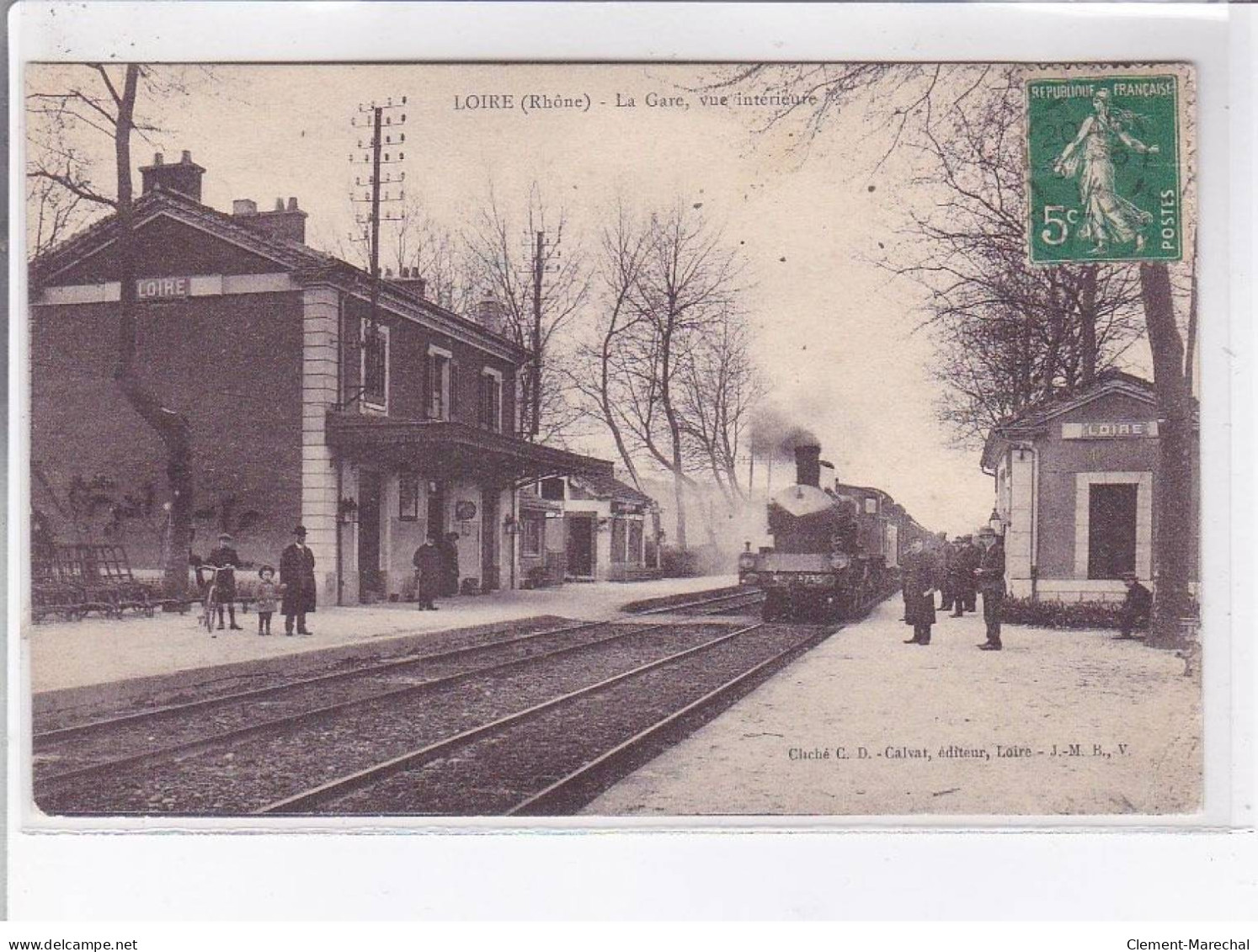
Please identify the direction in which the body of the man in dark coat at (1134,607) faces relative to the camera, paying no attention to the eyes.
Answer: to the viewer's left

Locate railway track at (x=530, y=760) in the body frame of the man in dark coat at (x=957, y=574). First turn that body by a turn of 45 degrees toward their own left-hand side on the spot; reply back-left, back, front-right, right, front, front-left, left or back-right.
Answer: right

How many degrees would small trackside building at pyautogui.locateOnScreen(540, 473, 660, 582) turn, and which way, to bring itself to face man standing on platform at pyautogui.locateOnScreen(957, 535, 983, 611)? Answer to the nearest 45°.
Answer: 0° — it already faces them

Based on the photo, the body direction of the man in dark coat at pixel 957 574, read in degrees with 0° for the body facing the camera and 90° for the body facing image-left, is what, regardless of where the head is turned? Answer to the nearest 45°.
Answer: approximately 0°
